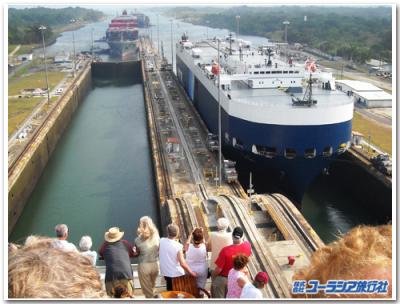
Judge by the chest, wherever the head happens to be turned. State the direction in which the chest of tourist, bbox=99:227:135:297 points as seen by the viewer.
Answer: away from the camera

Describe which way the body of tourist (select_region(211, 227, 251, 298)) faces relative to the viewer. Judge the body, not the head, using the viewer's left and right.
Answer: facing away from the viewer and to the right of the viewer

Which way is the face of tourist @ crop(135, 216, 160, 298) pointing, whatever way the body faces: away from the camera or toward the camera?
away from the camera

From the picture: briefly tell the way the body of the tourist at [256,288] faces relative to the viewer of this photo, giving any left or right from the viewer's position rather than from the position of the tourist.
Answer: facing away from the viewer and to the right of the viewer

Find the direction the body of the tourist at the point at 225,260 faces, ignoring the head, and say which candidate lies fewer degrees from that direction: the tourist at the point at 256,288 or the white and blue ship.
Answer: the white and blue ship

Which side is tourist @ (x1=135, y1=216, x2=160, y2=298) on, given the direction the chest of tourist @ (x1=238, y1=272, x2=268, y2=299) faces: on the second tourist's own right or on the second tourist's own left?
on the second tourist's own left

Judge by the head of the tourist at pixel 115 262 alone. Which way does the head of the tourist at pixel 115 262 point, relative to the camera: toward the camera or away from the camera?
away from the camera
